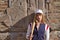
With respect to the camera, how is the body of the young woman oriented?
toward the camera
